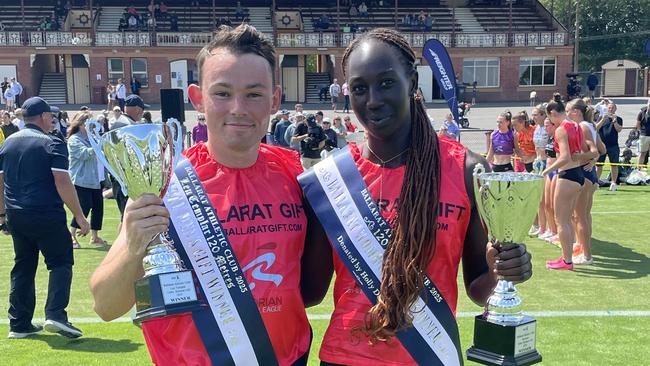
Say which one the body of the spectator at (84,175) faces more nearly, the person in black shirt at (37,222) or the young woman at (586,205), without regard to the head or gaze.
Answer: the young woman

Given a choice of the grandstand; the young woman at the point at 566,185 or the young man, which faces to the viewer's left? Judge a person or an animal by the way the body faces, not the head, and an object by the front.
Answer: the young woman

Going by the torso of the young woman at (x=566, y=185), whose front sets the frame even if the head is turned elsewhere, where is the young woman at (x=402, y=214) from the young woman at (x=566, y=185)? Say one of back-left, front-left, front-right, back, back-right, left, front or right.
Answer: left

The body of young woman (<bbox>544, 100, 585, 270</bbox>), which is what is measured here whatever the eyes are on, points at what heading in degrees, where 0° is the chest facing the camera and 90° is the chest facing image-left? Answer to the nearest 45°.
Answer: approximately 90°

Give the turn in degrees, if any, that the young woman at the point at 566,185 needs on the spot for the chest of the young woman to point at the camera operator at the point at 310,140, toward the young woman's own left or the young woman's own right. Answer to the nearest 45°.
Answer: approximately 45° to the young woman's own right

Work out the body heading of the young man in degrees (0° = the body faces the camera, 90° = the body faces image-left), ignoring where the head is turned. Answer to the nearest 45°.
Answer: approximately 0°

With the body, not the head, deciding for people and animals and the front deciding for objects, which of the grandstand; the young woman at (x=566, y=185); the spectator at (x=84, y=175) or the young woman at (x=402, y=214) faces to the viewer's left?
the young woman at (x=566, y=185)

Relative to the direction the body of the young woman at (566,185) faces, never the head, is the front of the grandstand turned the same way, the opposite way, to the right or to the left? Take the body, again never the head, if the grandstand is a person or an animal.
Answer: to the left

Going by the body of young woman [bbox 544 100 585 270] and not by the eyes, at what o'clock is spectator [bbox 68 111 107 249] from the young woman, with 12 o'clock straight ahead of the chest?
The spectator is roughly at 12 o'clock from the young woman.

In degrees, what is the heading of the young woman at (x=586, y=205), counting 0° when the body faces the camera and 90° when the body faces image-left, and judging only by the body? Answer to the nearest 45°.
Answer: approximately 90°

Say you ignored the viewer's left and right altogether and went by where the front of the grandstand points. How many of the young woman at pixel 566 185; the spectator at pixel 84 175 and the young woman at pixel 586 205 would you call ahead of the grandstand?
3
